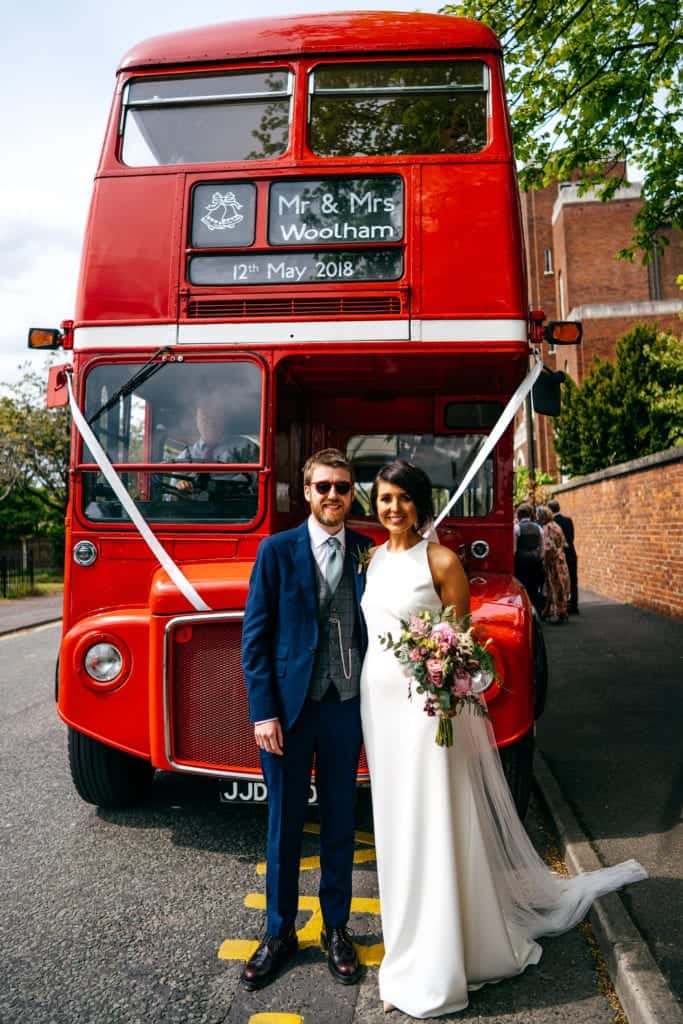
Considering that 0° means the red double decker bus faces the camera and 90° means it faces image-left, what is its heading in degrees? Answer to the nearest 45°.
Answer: approximately 0°

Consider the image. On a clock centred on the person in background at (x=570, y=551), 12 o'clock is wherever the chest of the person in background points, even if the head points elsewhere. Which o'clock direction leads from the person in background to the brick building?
The brick building is roughly at 12 o'clock from the person in background.

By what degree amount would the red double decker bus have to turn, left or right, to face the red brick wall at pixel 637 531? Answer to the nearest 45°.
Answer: approximately 135° to its left

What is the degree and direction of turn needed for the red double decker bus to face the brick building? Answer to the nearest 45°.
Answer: approximately 135° to its left

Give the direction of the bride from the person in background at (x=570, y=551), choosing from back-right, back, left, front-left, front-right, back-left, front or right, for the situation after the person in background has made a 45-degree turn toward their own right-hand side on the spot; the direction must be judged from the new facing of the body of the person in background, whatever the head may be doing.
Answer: back-right

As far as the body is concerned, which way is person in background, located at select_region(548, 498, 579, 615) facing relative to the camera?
away from the camera

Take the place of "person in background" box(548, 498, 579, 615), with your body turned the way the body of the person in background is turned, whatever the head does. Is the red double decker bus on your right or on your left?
on your left
